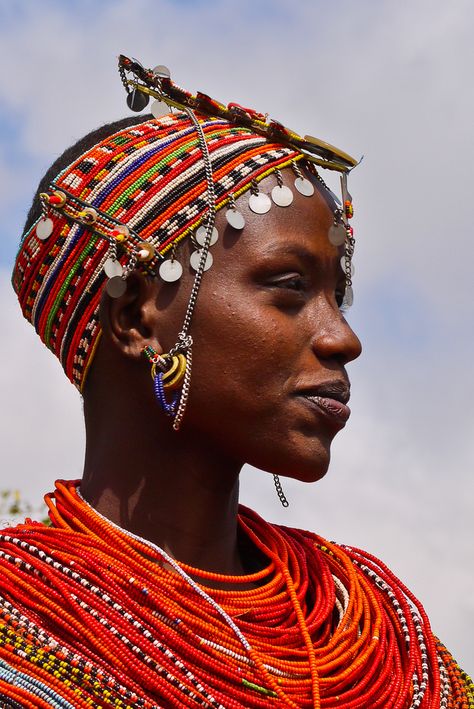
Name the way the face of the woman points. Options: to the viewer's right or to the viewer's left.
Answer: to the viewer's right

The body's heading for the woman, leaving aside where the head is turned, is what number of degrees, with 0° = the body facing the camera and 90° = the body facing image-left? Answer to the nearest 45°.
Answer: approximately 315°
